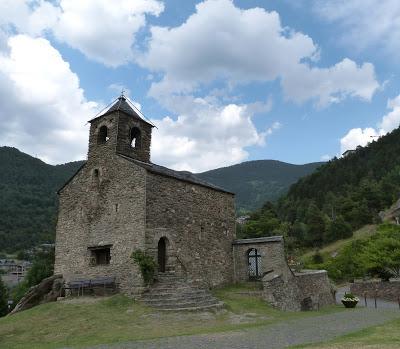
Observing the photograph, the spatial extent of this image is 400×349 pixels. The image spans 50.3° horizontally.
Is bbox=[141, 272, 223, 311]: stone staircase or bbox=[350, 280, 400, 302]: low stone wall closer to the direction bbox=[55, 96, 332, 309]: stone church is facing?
the stone staircase

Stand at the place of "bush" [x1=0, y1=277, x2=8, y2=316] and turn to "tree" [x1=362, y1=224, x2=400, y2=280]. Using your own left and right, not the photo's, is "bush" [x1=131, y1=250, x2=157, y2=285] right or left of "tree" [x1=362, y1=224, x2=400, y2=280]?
right

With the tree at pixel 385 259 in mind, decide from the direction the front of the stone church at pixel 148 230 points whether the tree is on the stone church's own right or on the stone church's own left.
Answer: on the stone church's own left

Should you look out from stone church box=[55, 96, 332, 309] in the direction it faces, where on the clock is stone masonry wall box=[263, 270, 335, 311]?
The stone masonry wall is roughly at 10 o'clock from the stone church.

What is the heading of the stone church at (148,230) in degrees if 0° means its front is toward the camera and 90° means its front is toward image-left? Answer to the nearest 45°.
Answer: approximately 315°

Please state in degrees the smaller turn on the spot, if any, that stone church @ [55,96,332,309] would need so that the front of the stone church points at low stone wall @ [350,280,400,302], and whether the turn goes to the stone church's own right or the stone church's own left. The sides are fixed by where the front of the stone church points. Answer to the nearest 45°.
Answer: approximately 90° to the stone church's own left

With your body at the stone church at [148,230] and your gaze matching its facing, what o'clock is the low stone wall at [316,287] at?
The low stone wall is roughly at 10 o'clock from the stone church.
